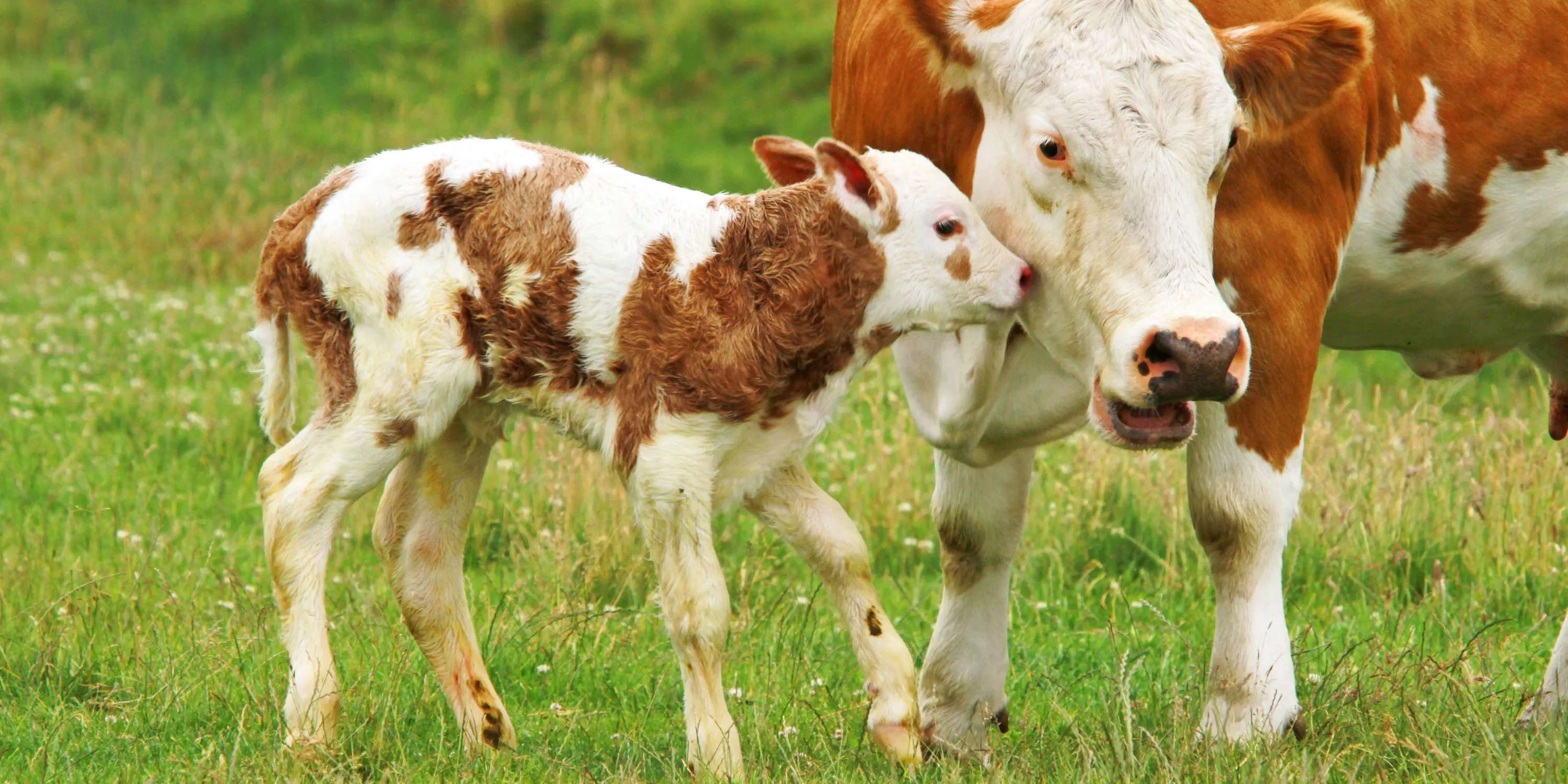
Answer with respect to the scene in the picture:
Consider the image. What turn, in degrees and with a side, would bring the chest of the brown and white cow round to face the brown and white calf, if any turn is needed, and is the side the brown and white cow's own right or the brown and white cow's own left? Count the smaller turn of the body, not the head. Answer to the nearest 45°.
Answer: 0° — it already faces it

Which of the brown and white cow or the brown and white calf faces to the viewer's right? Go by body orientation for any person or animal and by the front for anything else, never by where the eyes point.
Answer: the brown and white calf

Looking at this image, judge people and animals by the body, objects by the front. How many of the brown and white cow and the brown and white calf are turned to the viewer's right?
1

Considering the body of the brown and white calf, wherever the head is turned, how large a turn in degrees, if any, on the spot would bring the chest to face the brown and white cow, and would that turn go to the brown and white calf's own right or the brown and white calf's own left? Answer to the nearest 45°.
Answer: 0° — it already faces it

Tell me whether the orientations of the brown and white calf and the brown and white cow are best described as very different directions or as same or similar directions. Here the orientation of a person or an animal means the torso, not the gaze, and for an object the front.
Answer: very different directions

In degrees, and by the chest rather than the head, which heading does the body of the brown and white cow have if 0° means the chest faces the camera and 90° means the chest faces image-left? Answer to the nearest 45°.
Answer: approximately 45°

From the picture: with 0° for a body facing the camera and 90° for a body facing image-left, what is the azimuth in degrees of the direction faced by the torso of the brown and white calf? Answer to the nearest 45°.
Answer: approximately 270°
